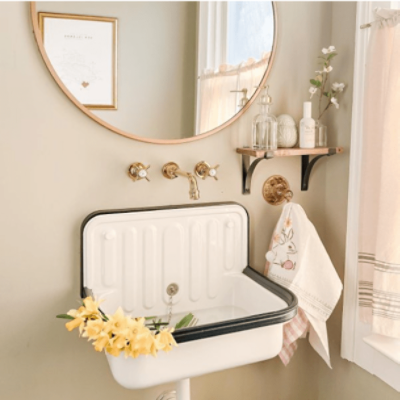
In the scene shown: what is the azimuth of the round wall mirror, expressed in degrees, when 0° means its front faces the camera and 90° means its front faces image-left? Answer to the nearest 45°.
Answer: approximately 315°

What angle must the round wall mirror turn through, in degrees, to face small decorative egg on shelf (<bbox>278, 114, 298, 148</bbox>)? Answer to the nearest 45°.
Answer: approximately 45° to its left

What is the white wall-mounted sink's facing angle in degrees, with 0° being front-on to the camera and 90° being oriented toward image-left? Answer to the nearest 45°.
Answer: approximately 315°
